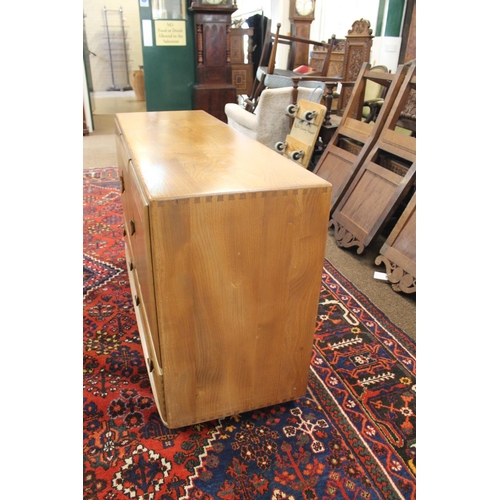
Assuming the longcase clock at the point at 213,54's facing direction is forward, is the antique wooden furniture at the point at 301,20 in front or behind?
behind

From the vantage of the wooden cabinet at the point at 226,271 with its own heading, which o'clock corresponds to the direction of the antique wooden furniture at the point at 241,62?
The antique wooden furniture is roughly at 3 o'clock from the wooden cabinet.

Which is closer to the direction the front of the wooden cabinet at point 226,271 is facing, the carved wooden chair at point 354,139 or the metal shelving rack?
the metal shelving rack

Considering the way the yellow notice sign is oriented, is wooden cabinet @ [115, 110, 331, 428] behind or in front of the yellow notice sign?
in front

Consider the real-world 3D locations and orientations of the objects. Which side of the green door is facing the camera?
front

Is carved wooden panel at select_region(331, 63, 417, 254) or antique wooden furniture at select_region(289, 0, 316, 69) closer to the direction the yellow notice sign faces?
the carved wooden panel

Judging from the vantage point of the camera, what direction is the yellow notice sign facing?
facing the viewer

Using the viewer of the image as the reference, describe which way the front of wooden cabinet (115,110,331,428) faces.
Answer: facing to the left of the viewer

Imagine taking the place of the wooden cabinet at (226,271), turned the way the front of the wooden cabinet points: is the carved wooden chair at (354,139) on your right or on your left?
on your right

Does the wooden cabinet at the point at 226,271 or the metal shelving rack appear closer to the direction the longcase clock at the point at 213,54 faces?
the wooden cabinet

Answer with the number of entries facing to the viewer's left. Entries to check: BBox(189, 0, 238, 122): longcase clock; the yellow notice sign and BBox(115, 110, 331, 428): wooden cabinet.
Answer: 1

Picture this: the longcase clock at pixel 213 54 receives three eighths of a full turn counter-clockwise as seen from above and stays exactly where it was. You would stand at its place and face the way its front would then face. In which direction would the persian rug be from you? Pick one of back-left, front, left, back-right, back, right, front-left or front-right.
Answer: back-right

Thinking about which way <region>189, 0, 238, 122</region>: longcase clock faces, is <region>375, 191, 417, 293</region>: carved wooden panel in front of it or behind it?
in front

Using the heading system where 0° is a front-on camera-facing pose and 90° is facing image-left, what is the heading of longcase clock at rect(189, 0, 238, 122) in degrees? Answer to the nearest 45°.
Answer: approximately 0°

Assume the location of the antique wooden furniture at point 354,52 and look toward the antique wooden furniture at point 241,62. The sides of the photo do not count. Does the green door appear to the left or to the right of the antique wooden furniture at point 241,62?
left

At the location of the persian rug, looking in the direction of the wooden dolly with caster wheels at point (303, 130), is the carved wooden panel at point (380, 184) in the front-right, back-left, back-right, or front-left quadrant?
front-right
